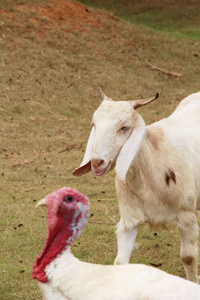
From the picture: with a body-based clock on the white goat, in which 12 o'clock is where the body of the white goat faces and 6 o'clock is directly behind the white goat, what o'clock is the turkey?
The turkey is roughly at 11 o'clock from the white goat.

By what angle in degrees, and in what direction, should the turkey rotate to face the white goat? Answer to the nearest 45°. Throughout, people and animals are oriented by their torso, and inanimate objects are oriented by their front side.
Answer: approximately 90° to its right

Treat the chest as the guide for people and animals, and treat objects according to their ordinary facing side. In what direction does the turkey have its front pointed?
to the viewer's left

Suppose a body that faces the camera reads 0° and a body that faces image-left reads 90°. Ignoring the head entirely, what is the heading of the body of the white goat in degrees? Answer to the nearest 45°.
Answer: approximately 45°
